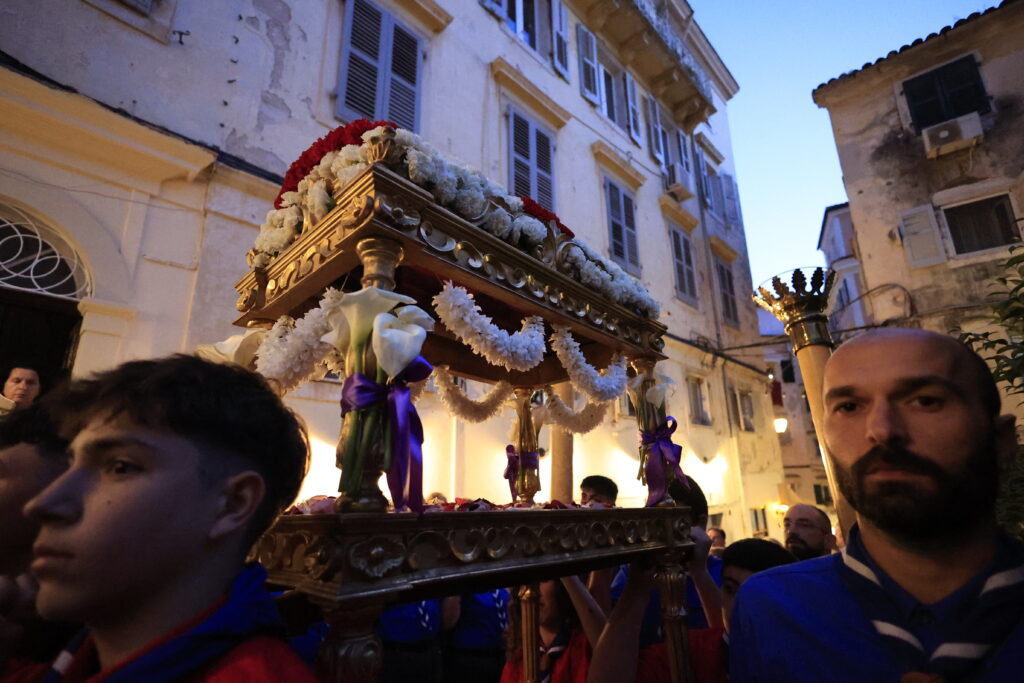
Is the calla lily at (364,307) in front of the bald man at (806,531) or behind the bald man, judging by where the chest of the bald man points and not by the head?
in front

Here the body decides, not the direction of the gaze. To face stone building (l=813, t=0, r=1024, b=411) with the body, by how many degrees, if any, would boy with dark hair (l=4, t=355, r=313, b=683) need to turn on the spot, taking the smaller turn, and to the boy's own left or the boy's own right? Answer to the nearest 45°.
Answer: approximately 180°

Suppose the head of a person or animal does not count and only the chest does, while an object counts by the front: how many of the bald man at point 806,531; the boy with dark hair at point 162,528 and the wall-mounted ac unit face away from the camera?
0

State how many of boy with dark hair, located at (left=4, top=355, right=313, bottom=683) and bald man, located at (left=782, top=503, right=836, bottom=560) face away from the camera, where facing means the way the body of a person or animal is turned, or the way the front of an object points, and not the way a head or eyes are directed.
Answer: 0

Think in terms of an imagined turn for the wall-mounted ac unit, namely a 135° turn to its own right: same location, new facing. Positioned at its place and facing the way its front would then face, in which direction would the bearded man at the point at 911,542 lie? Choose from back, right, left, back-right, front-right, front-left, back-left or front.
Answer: back

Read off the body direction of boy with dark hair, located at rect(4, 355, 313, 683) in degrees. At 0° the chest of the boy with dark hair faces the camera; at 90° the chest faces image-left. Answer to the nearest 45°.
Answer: approximately 90°

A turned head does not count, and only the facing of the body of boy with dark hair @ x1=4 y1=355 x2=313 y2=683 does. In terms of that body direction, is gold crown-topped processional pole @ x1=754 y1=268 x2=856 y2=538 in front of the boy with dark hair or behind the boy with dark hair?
behind

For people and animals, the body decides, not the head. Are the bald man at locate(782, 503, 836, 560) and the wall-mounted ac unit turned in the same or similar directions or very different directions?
same or similar directions

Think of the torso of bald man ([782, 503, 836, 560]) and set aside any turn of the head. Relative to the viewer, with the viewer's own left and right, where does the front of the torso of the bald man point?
facing the viewer and to the left of the viewer
